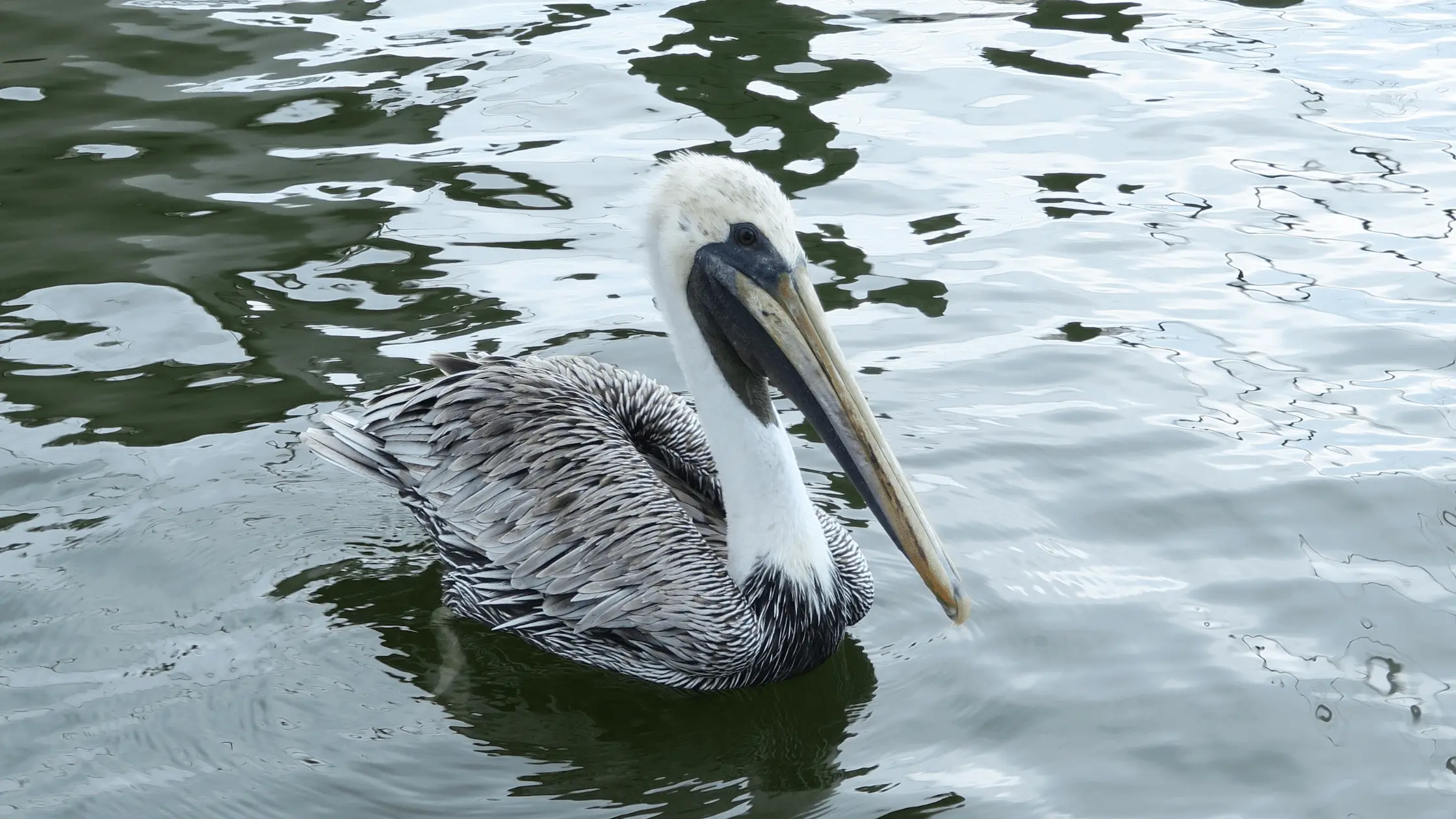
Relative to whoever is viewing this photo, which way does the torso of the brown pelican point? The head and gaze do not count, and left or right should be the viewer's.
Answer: facing the viewer and to the right of the viewer
